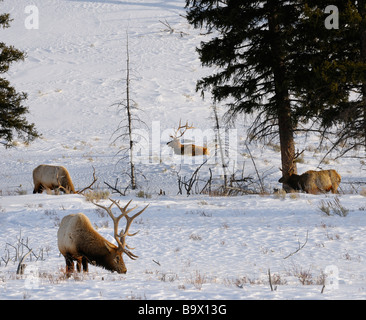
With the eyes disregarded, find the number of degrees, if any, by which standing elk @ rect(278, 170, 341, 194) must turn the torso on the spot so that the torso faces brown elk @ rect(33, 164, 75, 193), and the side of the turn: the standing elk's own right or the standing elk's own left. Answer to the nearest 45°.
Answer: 0° — it already faces it

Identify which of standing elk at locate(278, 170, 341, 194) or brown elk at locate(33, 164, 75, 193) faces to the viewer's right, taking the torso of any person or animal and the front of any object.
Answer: the brown elk

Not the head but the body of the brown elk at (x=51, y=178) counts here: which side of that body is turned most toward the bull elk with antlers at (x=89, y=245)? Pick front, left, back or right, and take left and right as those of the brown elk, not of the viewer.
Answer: right

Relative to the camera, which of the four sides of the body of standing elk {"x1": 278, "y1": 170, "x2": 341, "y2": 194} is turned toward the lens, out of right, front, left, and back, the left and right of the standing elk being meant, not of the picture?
left

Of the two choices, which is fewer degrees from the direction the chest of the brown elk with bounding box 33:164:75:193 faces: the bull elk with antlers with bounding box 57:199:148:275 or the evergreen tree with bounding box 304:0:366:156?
the evergreen tree

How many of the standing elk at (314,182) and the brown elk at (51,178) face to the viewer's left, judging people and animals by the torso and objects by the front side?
1

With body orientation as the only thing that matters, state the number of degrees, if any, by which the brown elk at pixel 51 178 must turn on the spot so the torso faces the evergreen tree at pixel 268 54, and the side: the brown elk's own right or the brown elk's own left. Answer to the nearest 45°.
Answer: approximately 45° to the brown elk's own right

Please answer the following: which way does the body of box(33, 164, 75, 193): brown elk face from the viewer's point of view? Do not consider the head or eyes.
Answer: to the viewer's right

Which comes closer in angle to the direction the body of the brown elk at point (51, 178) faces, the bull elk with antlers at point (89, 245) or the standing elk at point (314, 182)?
the standing elk

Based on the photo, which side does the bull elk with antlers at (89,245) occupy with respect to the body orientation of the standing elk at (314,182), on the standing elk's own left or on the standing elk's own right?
on the standing elk's own left

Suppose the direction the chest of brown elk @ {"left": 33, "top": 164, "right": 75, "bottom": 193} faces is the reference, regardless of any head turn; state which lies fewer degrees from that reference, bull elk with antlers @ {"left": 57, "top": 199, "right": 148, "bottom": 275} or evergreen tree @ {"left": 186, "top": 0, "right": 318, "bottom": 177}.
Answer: the evergreen tree
